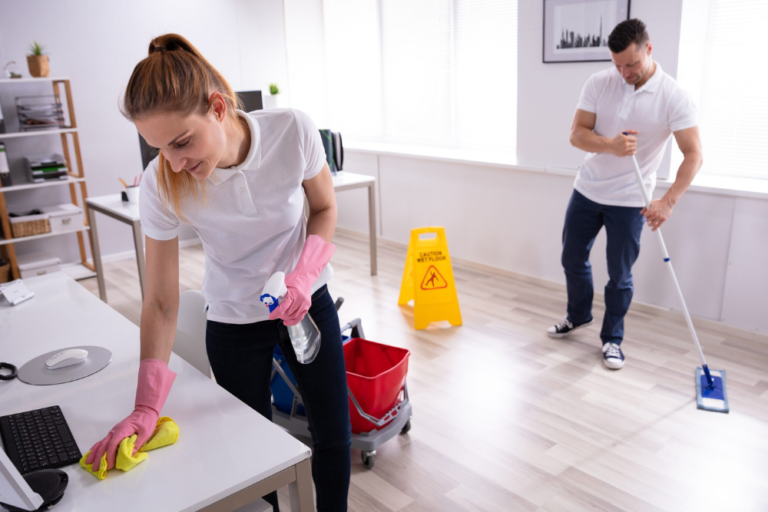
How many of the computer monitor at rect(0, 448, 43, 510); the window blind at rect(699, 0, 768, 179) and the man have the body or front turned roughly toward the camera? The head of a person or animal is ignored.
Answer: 2

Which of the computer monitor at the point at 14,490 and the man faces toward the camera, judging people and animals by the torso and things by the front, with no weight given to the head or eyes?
the man

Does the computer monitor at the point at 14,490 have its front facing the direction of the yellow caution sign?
yes

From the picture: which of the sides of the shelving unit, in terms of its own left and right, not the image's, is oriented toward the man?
front

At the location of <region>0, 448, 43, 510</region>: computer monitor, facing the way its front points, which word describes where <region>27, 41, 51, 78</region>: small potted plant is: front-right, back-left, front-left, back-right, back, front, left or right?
front-left

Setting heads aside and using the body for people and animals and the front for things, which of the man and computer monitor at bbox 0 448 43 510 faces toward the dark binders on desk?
the computer monitor

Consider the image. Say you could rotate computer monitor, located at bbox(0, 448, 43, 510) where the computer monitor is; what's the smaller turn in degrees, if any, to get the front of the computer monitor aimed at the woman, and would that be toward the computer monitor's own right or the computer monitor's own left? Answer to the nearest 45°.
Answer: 0° — it already faces them

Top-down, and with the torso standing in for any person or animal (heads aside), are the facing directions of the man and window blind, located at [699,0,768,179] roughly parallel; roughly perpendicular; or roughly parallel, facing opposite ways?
roughly parallel

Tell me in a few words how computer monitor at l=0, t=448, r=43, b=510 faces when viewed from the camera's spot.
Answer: facing away from the viewer and to the right of the viewer

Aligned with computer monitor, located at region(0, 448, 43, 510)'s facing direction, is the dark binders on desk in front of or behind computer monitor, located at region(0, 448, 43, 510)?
in front

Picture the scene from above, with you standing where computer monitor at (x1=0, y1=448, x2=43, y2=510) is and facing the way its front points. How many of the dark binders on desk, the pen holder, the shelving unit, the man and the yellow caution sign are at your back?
0

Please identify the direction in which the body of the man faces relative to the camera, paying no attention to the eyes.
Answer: toward the camera

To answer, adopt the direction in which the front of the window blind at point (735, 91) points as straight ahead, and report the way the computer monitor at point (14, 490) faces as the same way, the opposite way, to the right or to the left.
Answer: the opposite way

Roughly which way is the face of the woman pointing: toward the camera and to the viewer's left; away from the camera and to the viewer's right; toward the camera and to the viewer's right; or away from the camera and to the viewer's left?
toward the camera and to the viewer's left

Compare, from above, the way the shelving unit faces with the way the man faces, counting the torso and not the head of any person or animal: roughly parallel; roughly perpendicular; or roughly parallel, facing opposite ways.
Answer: roughly perpendicular

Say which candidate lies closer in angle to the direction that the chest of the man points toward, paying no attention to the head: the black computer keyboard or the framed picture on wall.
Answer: the black computer keyboard

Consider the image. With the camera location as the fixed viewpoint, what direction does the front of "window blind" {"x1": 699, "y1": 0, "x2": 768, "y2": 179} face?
facing the viewer

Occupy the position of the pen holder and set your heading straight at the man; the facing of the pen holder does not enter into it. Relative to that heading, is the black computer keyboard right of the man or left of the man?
right

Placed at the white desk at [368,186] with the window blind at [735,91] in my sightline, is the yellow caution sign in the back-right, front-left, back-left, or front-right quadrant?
front-right

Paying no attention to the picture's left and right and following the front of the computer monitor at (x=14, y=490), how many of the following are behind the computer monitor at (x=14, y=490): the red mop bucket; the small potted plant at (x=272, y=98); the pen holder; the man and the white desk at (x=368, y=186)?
0

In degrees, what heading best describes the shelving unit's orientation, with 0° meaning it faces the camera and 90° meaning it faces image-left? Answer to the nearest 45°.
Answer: approximately 315°
